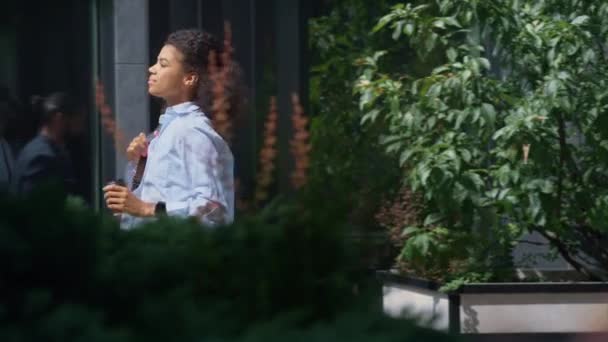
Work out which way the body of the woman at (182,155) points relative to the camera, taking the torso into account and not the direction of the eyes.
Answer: to the viewer's left

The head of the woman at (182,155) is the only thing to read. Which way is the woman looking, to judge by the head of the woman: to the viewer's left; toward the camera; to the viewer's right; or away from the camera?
to the viewer's left
